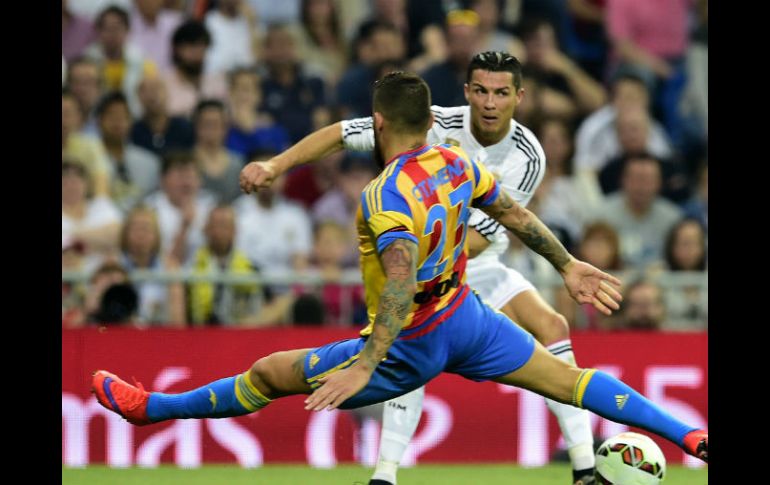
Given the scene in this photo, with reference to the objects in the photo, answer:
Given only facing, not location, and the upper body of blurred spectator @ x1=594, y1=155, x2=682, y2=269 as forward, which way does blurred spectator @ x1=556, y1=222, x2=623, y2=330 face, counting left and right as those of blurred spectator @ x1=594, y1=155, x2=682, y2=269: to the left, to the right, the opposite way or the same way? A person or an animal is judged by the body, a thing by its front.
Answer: the same way

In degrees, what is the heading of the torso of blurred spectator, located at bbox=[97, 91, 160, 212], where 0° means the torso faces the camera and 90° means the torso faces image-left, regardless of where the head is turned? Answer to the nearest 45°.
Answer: approximately 0°

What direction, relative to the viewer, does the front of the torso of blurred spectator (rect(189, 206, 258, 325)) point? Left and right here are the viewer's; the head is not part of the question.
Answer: facing the viewer

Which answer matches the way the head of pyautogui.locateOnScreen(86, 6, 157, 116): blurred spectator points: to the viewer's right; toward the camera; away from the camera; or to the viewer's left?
toward the camera

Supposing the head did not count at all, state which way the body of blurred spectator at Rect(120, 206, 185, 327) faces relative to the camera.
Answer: toward the camera

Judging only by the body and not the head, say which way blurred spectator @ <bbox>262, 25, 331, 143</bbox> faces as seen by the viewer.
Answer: toward the camera

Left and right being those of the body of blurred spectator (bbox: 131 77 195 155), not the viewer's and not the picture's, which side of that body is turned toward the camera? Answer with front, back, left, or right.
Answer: front

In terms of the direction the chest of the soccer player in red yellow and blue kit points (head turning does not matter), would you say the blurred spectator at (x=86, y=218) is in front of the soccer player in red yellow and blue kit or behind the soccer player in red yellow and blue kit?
in front

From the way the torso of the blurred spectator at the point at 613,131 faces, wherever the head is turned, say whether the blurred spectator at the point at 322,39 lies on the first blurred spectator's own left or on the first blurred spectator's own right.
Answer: on the first blurred spectator's own right

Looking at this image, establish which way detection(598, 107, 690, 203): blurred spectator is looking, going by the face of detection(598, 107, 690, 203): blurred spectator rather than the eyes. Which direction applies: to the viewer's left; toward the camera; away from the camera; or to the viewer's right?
toward the camera

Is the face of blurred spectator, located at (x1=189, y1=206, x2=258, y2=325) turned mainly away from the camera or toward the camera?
toward the camera

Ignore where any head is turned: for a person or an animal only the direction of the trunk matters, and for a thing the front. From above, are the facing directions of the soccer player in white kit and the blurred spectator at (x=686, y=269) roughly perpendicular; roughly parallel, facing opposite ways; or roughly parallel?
roughly parallel

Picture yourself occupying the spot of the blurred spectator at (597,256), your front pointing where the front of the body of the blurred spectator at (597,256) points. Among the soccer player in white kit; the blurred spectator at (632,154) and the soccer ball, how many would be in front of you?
2

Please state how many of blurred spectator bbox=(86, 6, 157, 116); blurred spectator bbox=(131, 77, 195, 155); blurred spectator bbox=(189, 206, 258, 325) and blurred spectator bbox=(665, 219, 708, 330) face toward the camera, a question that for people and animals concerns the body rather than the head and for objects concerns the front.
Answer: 4

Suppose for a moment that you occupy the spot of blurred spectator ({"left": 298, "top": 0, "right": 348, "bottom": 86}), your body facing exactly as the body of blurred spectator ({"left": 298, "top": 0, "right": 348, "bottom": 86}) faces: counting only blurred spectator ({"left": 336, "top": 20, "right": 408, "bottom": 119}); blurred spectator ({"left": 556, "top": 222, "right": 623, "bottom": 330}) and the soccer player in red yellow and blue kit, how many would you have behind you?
0

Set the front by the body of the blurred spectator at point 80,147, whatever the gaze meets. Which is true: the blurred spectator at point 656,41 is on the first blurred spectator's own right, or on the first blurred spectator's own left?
on the first blurred spectator's own left

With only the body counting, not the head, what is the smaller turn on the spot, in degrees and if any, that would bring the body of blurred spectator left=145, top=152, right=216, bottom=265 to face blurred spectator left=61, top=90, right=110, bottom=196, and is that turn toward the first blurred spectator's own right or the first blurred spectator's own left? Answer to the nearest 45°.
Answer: approximately 135° to the first blurred spectator's own right

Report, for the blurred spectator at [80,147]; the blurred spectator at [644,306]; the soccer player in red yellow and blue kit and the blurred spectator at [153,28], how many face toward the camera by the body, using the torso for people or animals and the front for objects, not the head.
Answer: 3

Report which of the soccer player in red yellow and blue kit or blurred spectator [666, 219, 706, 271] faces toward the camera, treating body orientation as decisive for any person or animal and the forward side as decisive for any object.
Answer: the blurred spectator

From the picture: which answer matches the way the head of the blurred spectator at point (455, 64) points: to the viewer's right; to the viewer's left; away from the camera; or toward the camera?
toward the camera
